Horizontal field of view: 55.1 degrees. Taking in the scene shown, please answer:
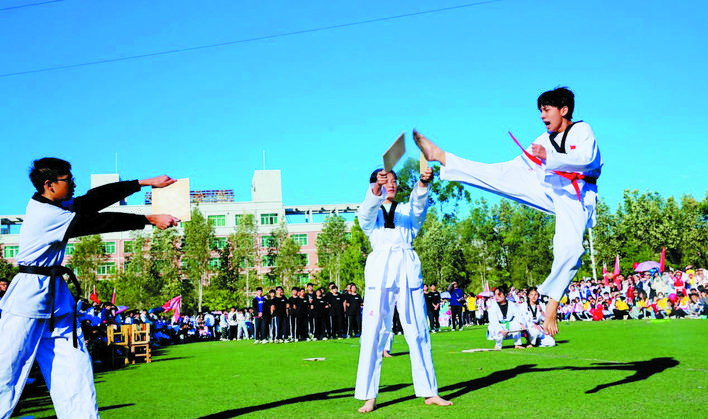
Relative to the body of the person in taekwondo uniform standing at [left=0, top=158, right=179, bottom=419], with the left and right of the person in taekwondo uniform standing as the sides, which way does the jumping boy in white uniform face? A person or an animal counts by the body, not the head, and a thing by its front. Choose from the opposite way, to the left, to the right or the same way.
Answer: the opposite way

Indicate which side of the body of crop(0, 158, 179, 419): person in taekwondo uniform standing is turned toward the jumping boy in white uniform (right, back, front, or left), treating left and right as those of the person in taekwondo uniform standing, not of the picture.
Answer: front

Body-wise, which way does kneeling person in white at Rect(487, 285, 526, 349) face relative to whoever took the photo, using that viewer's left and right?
facing the viewer

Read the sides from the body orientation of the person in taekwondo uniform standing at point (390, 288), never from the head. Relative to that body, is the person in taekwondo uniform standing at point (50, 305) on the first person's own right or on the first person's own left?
on the first person's own right

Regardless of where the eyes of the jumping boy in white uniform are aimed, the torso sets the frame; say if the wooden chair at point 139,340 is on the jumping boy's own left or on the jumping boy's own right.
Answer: on the jumping boy's own right

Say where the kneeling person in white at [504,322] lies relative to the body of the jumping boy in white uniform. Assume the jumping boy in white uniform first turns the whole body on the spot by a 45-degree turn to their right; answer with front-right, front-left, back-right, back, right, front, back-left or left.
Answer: right

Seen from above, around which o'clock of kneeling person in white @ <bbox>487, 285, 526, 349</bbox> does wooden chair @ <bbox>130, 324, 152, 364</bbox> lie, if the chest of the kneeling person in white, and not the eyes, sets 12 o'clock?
The wooden chair is roughly at 3 o'clock from the kneeling person in white.

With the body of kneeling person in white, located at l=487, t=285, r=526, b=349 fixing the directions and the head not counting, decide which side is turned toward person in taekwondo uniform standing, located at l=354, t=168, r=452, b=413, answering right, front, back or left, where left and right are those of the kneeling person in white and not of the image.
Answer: front

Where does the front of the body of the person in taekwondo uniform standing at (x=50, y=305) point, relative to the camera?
to the viewer's right

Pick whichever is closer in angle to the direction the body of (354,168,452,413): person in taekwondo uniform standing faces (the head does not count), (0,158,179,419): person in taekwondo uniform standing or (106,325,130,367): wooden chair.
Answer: the person in taekwondo uniform standing

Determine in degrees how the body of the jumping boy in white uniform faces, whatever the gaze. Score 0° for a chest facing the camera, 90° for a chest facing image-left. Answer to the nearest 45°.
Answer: approximately 45°

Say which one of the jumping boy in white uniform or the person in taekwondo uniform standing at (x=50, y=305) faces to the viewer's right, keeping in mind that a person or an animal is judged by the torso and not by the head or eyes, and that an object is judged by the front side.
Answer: the person in taekwondo uniform standing

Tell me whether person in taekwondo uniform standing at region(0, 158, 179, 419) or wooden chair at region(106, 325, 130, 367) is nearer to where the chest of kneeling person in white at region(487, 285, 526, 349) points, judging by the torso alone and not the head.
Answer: the person in taekwondo uniform standing

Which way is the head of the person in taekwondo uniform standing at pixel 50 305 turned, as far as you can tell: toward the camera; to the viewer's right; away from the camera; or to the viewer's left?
to the viewer's right

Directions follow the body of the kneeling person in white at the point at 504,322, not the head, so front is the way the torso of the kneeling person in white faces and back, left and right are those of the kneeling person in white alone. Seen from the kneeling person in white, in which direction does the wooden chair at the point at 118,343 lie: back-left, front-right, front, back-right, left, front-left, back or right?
right

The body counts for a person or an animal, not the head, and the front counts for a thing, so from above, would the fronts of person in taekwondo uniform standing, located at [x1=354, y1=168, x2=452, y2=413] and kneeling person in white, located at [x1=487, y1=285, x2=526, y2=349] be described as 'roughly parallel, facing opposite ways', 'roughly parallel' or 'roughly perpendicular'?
roughly parallel
